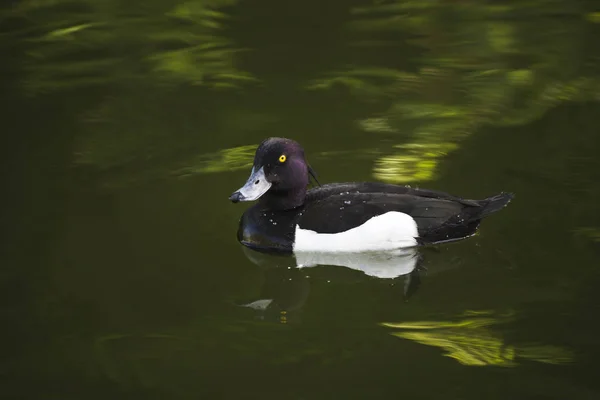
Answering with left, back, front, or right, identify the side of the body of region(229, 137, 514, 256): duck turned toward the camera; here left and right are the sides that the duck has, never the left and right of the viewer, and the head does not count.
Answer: left
